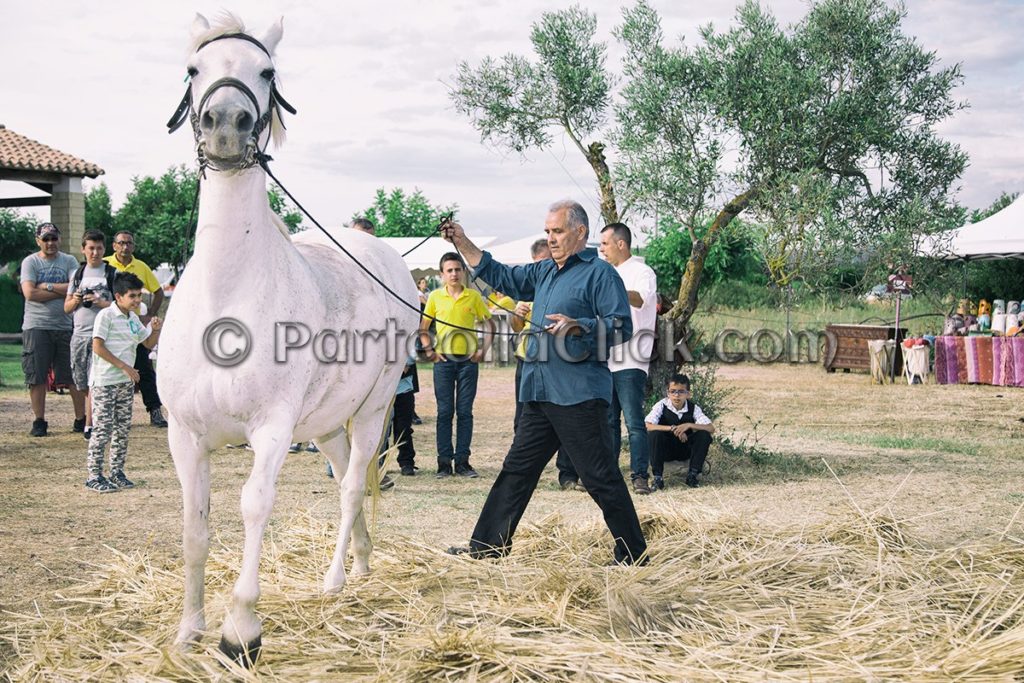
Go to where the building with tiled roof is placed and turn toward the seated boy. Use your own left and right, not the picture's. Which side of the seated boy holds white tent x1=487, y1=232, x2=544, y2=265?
left

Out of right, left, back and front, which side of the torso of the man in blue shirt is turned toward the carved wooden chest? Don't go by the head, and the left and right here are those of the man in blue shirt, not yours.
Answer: back

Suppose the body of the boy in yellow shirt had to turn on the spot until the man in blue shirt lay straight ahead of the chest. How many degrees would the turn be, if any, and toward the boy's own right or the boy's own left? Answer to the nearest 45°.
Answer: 0° — they already face them

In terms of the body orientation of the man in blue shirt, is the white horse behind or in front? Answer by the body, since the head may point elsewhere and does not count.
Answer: in front

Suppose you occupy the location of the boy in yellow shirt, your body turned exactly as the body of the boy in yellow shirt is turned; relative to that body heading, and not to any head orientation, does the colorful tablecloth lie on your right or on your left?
on your left

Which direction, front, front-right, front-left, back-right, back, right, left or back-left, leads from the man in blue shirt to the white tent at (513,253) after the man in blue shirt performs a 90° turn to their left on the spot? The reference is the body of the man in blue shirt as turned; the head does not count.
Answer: back-left

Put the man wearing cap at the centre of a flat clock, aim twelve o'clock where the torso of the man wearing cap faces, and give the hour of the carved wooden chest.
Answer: The carved wooden chest is roughly at 10 o'clock from the man wearing cap.

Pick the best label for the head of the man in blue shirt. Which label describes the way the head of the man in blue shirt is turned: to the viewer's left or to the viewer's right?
to the viewer's left

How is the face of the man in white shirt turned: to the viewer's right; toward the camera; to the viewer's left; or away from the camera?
to the viewer's left

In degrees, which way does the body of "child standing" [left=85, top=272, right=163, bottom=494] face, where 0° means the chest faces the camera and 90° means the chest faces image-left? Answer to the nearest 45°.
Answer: approximately 315°

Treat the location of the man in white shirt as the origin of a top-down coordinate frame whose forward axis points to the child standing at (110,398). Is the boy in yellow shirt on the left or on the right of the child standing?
right

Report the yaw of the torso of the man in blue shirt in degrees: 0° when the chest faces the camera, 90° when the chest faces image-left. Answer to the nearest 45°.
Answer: approximately 45°

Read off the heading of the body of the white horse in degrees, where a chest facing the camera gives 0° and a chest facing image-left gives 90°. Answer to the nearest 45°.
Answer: approximately 45°

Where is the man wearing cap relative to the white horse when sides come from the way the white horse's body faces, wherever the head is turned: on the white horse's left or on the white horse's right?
on the white horse's right

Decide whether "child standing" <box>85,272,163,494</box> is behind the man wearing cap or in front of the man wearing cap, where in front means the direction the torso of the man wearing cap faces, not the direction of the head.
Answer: in front

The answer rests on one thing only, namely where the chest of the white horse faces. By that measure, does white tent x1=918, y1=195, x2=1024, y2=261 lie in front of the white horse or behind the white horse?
behind
